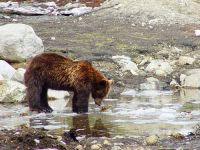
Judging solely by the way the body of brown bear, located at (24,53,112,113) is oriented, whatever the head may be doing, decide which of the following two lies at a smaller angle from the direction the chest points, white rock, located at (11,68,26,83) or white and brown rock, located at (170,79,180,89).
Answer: the white and brown rock

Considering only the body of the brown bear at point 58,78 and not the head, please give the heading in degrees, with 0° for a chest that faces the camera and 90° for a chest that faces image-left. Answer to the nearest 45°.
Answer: approximately 270°

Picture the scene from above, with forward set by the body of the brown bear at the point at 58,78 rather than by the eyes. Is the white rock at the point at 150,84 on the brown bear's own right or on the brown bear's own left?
on the brown bear's own left

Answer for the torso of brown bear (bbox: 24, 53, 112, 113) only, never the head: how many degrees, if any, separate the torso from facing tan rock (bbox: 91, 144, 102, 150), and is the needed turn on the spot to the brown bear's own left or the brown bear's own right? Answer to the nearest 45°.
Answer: approximately 90° to the brown bear's own right

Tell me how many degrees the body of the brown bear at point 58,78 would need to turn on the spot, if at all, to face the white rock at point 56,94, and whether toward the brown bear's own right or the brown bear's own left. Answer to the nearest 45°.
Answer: approximately 90° to the brown bear's own left

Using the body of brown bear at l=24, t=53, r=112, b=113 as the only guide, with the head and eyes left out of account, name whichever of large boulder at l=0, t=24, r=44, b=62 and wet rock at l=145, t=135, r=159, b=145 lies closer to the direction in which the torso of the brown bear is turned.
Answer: the wet rock

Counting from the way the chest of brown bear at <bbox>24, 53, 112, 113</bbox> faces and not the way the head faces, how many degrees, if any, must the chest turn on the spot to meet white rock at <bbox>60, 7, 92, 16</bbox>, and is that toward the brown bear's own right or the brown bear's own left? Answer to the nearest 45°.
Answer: approximately 90° to the brown bear's own left

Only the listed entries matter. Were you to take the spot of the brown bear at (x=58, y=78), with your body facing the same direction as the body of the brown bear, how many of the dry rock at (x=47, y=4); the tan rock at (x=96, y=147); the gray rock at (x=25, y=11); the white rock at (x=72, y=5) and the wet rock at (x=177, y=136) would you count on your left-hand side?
3

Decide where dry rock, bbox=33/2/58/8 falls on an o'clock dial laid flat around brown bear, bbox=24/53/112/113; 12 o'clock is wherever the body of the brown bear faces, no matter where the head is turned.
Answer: The dry rock is roughly at 9 o'clock from the brown bear.

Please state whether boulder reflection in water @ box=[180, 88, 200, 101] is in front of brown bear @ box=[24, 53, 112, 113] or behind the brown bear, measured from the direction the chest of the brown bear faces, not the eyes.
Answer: in front
